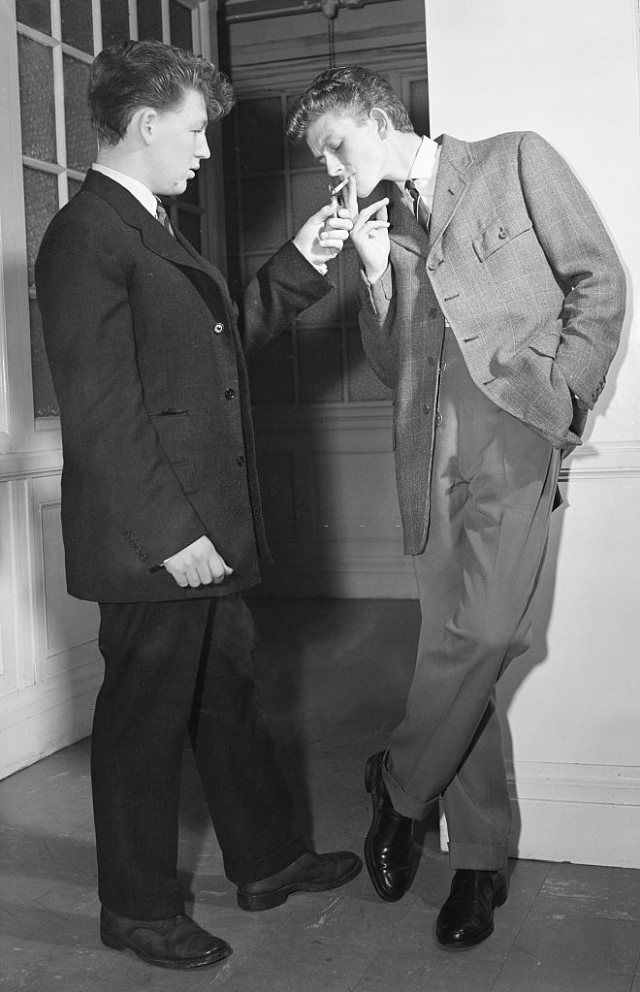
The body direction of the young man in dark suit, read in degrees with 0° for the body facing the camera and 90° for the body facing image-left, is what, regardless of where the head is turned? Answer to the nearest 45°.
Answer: approximately 270°

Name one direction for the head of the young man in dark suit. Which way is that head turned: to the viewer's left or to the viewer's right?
to the viewer's right
